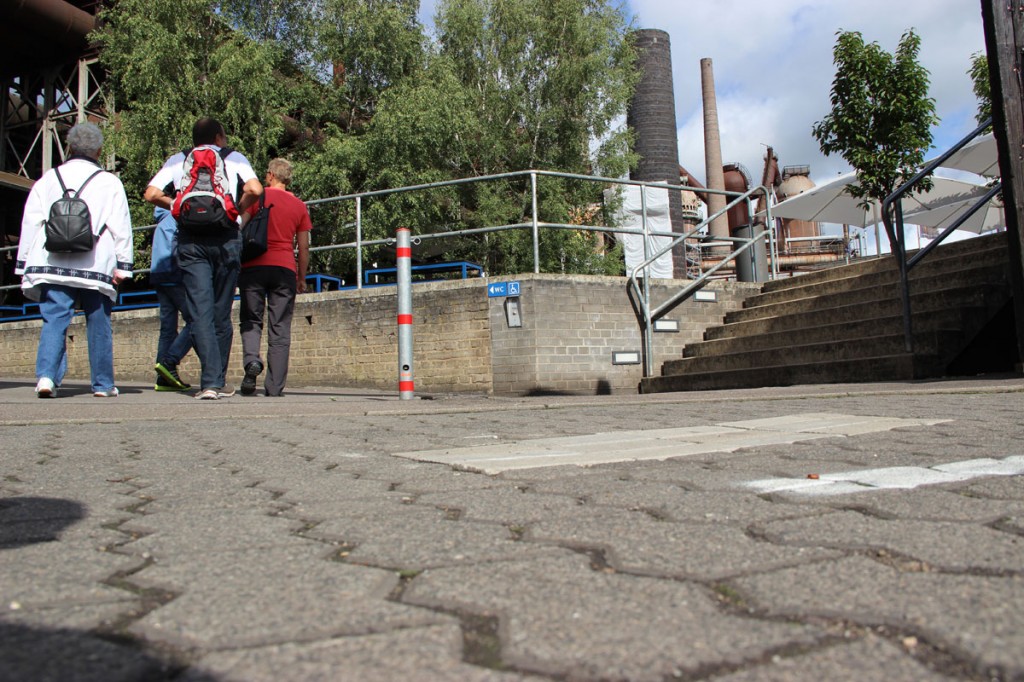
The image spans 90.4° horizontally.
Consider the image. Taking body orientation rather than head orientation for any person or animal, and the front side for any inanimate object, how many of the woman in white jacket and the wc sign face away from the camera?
1

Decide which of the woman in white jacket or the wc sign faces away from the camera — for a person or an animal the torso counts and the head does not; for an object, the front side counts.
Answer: the woman in white jacket

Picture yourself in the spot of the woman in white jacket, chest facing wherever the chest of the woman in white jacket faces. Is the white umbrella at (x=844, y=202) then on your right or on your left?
on your right

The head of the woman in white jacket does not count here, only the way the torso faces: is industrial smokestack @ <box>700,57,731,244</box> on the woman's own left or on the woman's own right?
on the woman's own right

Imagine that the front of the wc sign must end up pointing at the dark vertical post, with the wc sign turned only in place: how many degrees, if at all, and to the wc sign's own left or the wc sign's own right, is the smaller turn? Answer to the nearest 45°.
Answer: approximately 45° to the wc sign's own left

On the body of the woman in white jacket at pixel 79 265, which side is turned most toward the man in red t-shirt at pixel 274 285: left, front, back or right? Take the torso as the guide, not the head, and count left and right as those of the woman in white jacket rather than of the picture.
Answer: right

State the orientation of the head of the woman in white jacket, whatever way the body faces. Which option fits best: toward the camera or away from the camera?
away from the camera

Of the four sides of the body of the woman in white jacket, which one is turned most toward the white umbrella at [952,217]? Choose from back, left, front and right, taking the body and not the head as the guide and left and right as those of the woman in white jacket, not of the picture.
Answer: right

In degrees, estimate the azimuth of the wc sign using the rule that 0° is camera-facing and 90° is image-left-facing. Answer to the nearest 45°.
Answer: approximately 0°

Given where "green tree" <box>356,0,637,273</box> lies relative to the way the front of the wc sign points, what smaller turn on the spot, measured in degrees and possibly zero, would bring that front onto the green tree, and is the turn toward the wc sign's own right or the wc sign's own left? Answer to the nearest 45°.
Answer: approximately 180°

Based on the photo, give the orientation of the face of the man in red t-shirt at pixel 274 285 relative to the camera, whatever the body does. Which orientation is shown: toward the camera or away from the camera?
away from the camera

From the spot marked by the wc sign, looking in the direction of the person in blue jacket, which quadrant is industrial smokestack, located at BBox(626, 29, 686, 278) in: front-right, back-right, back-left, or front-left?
back-right

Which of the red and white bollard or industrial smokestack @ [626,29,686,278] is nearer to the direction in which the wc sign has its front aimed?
the red and white bollard

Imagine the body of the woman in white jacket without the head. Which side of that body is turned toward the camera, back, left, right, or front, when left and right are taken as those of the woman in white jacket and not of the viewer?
back
